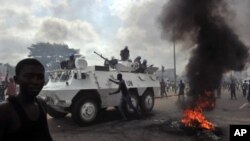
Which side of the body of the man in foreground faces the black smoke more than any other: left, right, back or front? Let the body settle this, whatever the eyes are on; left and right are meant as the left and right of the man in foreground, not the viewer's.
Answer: left

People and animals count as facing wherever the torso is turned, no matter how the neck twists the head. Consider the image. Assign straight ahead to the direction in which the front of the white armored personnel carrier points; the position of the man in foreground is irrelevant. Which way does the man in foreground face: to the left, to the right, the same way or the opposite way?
to the left

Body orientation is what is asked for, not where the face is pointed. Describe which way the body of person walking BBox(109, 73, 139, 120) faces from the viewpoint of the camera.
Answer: to the viewer's left

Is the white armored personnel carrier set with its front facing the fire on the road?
no

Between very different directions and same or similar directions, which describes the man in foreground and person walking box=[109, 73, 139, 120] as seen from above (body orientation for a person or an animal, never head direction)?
very different directions

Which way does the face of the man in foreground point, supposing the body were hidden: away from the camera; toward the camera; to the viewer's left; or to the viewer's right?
toward the camera

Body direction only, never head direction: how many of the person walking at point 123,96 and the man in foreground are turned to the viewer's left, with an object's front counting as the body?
1

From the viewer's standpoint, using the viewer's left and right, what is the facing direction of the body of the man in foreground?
facing the viewer and to the right of the viewer

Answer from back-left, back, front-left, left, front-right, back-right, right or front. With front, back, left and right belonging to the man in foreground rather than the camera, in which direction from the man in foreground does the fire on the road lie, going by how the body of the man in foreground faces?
left

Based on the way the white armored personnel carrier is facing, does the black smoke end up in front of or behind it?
behind

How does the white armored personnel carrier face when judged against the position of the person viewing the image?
facing the viewer and to the left of the viewer

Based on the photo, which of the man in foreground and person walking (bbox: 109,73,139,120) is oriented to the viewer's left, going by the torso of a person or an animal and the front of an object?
the person walking

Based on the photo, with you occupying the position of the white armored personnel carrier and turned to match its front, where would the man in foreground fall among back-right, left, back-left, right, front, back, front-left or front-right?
front-left

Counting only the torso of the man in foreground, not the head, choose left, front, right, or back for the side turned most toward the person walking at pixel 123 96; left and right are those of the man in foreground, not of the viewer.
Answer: left
